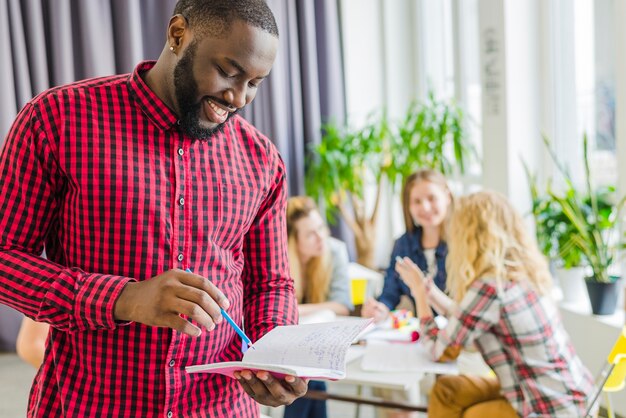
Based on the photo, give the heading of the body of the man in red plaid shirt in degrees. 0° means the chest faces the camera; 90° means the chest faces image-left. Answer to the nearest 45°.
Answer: approximately 315°

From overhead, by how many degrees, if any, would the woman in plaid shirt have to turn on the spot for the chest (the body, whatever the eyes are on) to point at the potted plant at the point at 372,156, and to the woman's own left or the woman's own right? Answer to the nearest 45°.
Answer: approximately 45° to the woman's own right

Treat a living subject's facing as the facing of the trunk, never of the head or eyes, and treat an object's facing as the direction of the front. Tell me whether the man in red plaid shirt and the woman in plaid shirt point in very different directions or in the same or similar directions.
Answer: very different directions

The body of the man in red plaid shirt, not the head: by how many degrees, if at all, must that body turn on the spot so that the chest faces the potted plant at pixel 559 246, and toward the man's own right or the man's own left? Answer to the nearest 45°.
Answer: approximately 90° to the man's own left

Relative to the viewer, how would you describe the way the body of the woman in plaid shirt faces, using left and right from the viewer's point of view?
facing away from the viewer and to the left of the viewer

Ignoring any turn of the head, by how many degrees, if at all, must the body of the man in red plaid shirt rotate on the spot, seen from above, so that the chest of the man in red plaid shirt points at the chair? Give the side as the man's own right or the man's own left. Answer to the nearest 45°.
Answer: approximately 90° to the man's own left

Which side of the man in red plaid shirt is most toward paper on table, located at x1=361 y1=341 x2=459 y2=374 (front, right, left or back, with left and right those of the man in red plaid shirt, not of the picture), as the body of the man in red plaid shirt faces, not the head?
left

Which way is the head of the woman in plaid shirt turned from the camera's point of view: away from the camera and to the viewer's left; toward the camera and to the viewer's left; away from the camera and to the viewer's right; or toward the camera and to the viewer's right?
away from the camera and to the viewer's left
